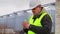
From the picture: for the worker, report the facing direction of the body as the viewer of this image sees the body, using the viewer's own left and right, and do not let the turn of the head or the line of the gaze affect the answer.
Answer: facing the viewer and to the left of the viewer
